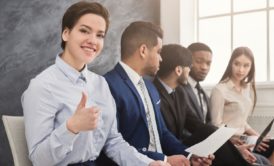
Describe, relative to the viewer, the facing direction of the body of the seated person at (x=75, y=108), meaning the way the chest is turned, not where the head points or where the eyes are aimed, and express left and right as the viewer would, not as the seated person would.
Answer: facing the viewer and to the right of the viewer

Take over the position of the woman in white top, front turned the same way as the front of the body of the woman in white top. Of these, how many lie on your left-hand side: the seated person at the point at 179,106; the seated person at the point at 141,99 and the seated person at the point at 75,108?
0

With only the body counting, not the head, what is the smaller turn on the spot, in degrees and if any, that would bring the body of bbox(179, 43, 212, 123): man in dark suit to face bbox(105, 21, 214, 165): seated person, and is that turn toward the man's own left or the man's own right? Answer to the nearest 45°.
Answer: approximately 45° to the man's own right

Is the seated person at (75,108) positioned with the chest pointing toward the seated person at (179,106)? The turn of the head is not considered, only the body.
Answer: no

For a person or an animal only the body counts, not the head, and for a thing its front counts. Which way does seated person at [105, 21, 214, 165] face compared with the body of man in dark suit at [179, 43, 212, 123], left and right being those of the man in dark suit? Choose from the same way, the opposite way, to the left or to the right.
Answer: the same way

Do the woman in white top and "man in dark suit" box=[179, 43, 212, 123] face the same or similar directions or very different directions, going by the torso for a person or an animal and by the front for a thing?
same or similar directions

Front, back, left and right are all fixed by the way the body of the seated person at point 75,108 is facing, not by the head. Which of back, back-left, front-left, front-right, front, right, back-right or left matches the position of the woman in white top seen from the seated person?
left
